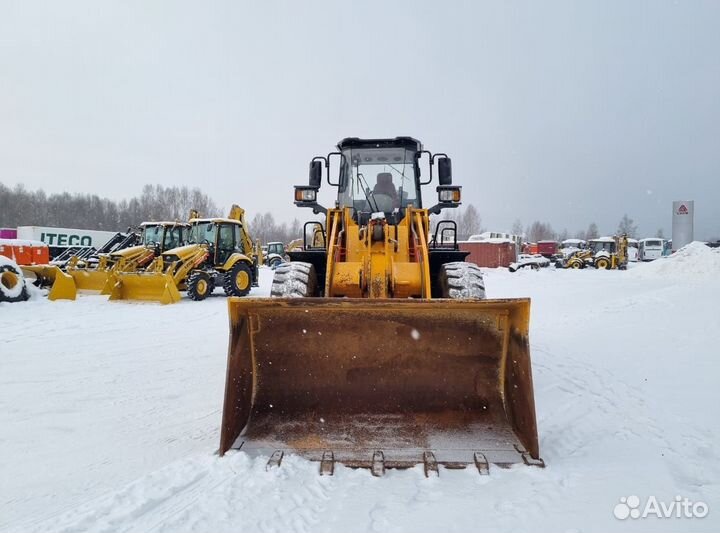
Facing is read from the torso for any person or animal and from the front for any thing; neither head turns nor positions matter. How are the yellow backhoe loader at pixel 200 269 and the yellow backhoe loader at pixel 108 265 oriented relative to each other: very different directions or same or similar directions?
same or similar directions

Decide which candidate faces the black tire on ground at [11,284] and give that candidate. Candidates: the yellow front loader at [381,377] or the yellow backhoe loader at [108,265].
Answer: the yellow backhoe loader

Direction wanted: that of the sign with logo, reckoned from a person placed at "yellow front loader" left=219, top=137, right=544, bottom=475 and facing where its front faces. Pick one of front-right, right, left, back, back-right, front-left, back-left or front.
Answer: back-left

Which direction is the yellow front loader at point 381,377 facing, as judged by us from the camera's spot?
facing the viewer

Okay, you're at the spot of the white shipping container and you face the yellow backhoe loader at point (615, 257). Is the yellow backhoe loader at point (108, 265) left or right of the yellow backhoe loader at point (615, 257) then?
right

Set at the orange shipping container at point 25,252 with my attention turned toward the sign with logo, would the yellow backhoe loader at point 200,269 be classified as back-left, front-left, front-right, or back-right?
front-right

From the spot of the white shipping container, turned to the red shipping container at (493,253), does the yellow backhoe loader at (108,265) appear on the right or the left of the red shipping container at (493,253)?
right

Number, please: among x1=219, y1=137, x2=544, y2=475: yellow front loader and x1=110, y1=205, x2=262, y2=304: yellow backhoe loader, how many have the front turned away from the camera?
0

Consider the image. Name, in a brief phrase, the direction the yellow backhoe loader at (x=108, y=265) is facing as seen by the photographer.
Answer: facing the viewer and to the left of the viewer

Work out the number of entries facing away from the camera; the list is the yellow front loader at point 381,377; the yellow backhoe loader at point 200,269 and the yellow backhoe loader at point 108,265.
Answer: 0

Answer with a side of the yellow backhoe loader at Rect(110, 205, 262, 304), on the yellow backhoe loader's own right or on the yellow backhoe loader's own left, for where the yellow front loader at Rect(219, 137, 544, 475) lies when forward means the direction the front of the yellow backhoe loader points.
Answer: on the yellow backhoe loader's own left

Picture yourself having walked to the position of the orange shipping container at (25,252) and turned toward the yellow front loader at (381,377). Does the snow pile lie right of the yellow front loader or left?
left

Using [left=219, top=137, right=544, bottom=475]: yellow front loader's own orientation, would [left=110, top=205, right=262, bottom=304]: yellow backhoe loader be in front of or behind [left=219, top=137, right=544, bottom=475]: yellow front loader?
behind

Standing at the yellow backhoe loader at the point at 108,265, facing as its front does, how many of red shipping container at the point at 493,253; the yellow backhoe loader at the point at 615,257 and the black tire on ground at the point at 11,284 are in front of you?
1
